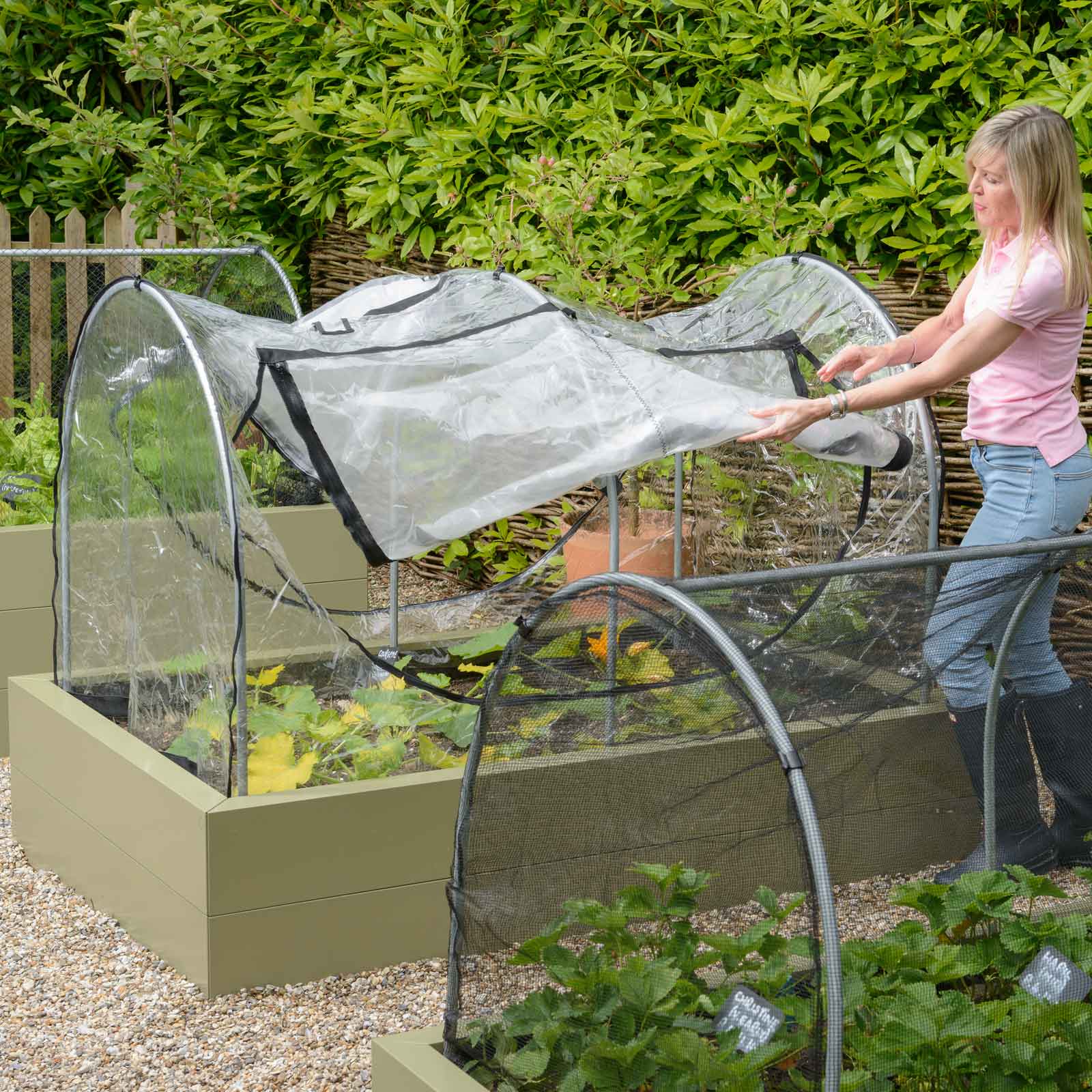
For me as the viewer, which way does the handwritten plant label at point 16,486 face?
facing the viewer

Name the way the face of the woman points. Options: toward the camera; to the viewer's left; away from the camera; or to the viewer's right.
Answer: to the viewer's left

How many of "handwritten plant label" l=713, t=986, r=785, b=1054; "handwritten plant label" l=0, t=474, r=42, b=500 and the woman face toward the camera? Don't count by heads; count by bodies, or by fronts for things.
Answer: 2

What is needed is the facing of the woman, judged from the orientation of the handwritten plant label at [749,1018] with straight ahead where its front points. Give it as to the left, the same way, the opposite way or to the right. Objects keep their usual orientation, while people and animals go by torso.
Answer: to the right

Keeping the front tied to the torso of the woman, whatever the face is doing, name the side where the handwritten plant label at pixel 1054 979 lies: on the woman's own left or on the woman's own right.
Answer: on the woman's own left

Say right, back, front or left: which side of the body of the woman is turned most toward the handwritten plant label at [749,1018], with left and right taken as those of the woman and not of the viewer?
left

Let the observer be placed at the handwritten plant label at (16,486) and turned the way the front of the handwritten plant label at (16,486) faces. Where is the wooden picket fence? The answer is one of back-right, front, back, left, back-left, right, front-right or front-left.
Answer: back

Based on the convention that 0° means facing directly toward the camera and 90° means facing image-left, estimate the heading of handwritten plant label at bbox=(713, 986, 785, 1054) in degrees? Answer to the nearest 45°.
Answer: approximately 0°

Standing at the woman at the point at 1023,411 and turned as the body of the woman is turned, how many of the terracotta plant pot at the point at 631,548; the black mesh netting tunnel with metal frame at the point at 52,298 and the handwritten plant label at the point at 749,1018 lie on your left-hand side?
1

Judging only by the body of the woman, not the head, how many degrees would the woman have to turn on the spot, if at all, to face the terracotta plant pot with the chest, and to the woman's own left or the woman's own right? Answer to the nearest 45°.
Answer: approximately 45° to the woman's own right

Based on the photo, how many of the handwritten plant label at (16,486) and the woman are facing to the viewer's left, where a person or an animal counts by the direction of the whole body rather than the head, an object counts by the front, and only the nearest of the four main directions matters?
1

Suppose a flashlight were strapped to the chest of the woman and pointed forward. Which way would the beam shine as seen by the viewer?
to the viewer's left

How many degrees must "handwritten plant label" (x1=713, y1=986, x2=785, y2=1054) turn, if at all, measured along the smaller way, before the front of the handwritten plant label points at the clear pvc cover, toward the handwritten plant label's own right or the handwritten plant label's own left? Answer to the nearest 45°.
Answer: approximately 135° to the handwritten plant label's own right
